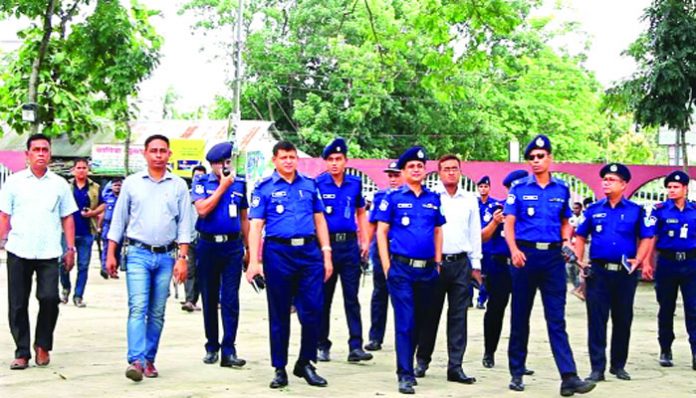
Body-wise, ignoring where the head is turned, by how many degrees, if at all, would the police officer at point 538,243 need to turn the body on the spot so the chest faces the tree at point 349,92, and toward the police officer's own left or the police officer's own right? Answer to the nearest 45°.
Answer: approximately 180°

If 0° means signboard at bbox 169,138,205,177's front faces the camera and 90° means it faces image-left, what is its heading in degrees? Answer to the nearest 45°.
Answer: approximately 0°

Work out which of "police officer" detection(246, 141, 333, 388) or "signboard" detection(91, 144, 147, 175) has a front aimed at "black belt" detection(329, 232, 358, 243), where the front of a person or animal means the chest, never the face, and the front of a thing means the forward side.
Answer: the signboard

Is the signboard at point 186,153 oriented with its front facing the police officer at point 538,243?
yes

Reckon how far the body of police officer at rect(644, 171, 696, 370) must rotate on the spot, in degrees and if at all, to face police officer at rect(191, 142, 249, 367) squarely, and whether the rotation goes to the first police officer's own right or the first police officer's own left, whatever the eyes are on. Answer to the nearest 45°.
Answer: approximately 45° to the first police officer's own right

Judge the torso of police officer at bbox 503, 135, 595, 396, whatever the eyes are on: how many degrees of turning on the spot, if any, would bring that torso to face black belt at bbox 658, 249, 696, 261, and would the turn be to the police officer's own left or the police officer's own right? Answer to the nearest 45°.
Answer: approximately 135° to the police officer's own left

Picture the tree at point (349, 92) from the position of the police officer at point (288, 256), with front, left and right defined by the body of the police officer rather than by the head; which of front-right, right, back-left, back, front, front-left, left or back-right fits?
back

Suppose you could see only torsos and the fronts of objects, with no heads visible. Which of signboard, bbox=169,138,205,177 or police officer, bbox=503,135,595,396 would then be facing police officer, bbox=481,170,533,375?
the signboard

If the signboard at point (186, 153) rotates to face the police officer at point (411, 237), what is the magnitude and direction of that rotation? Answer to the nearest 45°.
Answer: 0° — it already faces them
